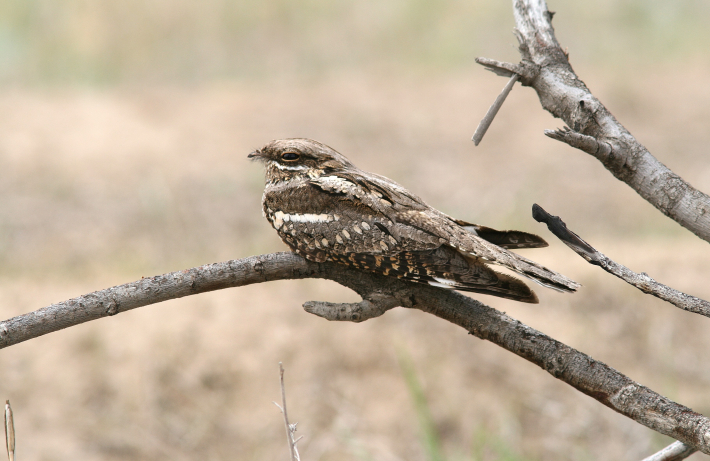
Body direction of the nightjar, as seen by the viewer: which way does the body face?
to the viewer's left
